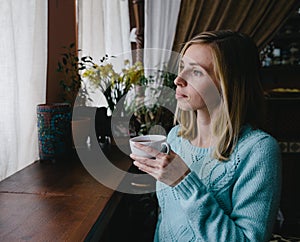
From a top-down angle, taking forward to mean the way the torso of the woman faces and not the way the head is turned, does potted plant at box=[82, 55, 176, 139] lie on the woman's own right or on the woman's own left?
on the woman's own right

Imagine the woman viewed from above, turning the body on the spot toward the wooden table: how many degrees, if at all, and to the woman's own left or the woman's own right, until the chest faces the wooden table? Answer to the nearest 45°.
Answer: approximately 45° to the woman's own right

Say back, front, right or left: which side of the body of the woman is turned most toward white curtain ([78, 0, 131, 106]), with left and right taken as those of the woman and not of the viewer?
right

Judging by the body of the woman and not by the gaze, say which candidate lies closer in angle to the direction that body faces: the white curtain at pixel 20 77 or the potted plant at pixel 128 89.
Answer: the white curtain

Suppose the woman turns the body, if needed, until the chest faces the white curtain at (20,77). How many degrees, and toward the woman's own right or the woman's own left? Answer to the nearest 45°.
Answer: approximately 45° to the woman's own right

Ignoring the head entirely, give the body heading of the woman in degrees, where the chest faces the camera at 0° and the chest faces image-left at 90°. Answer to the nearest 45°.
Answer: approximately 45°

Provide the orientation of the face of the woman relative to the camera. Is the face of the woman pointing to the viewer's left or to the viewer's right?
to the viewer's left

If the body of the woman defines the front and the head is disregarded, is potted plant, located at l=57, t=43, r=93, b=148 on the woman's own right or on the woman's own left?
on the woman's own right
